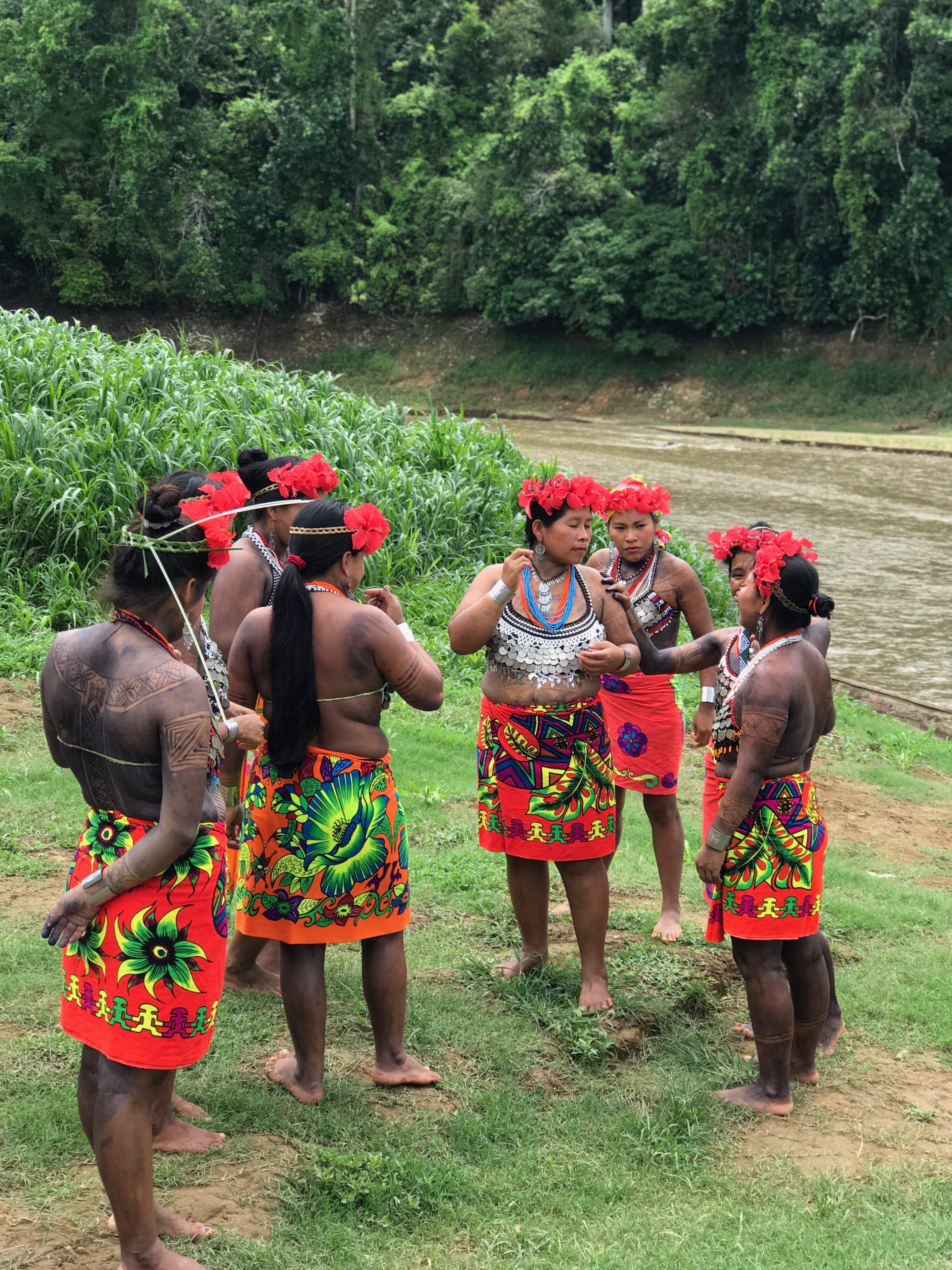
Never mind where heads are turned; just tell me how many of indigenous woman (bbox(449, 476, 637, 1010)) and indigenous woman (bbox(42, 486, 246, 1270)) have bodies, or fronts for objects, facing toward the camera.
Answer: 1

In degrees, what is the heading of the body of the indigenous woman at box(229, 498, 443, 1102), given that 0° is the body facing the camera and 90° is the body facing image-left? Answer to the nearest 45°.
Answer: approximately 225°

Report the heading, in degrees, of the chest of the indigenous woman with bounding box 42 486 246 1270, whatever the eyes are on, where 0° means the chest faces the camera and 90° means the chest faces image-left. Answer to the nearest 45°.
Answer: approximately 225°

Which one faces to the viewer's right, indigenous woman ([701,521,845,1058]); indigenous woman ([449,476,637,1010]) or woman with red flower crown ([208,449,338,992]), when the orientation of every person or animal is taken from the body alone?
the woman with red flower crown

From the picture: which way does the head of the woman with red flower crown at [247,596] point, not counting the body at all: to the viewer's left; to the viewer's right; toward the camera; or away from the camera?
to the viewer's right

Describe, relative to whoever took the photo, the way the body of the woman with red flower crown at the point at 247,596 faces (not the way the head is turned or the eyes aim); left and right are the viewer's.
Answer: facing to the right of the viewer
